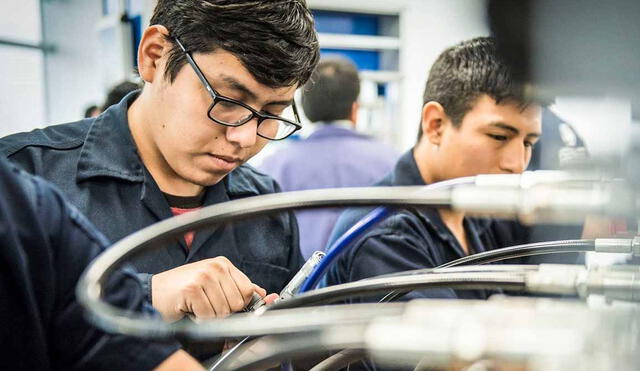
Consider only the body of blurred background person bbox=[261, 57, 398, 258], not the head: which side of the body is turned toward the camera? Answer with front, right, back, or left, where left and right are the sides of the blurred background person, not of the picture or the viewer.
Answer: back

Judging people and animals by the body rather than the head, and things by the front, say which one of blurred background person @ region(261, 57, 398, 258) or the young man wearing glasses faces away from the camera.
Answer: the blurred background person

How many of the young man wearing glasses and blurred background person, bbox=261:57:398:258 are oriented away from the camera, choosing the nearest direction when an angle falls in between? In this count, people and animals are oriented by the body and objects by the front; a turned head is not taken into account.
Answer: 1

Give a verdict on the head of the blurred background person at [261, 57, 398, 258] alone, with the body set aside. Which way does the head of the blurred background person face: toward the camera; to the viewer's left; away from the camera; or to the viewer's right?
away from the camera

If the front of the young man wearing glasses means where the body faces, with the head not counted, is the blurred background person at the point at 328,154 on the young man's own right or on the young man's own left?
on the young man's own left

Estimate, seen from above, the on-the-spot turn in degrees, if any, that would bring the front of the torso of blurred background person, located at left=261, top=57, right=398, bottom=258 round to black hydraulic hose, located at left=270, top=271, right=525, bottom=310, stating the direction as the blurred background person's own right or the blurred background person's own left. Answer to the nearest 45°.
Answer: approximately 180°
